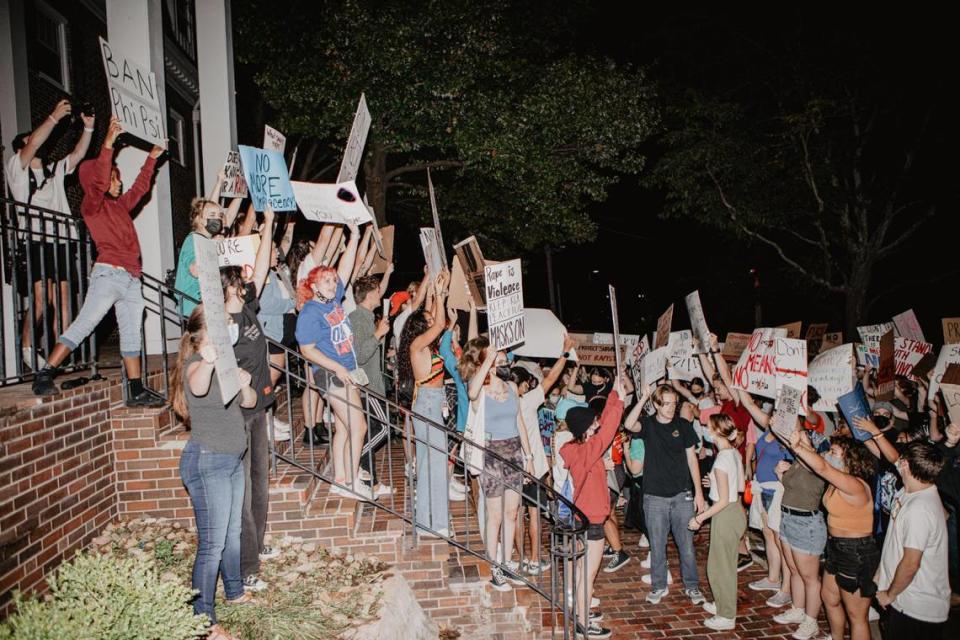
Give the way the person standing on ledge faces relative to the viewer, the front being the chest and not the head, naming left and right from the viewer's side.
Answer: facing the viewer and to the right of the viewer

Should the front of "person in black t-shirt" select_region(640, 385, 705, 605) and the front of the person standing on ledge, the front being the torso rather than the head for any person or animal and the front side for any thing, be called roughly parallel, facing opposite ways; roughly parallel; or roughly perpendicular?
roughly perpendicular

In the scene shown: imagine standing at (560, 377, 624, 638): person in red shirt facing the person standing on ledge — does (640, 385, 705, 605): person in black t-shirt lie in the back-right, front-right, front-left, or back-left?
back-right

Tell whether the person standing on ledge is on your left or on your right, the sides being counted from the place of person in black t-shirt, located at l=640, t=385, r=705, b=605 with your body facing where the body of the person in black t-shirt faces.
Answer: on your right

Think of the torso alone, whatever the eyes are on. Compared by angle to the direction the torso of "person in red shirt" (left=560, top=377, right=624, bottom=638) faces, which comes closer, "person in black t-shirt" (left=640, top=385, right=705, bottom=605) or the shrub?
the person in black t-shirt

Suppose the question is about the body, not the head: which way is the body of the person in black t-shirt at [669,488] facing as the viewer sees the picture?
toward the camera

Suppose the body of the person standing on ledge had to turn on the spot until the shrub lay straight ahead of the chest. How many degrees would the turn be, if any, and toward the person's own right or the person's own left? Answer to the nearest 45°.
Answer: approximately 45° to the person's own right
